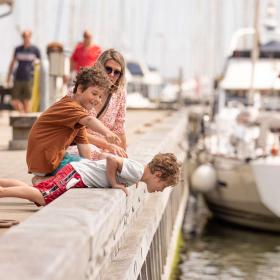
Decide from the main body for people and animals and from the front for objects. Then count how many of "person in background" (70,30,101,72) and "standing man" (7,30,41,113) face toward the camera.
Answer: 2

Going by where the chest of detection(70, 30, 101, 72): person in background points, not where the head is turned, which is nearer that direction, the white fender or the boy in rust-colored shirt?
the boy in rust-colored shirt

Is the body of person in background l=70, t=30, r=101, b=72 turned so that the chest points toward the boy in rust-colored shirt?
yes

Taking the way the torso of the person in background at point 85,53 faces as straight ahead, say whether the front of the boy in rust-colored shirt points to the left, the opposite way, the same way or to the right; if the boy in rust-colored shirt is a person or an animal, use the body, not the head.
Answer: to the left

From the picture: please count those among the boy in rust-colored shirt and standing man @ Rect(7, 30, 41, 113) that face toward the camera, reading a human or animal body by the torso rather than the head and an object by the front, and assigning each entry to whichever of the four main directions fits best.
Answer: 1

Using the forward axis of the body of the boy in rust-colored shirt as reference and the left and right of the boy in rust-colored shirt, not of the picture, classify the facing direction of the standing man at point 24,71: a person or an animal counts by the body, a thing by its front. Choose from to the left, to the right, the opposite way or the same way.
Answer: to the right

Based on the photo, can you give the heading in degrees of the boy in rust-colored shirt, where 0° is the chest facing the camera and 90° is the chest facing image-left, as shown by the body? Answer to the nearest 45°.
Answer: approximately 270°

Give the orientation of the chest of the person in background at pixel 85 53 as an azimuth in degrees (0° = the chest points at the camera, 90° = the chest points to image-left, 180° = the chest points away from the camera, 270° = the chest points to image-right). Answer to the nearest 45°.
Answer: approximately 0°

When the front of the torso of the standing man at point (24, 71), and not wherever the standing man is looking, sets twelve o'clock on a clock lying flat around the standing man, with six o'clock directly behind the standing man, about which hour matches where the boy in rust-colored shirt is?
The boy in rust-colored shirt is roughly at 12 o'clock from the standing man.

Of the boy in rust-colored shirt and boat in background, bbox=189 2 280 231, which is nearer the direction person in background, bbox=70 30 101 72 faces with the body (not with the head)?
the boy in rust-colored shirt

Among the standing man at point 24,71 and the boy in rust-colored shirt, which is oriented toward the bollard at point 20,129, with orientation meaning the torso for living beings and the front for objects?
the standing man

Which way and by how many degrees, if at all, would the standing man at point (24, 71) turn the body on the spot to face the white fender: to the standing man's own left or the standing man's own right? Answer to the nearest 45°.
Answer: approximately 90° to the standing man's own left
